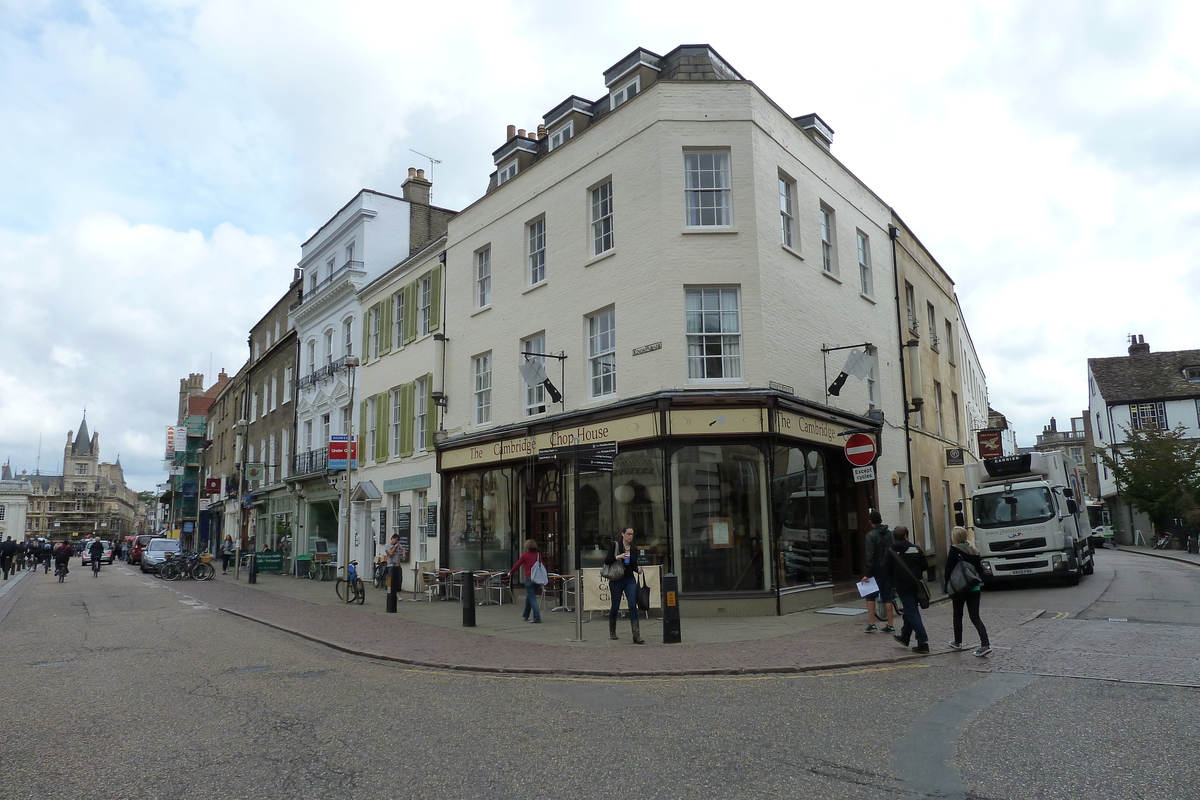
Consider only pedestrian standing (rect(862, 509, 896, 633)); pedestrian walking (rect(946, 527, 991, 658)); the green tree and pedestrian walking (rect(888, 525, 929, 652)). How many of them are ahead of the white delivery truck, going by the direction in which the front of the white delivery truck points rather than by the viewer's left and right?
3

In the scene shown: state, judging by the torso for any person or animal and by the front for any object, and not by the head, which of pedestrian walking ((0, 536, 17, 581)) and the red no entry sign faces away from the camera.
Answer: the pedestrian walking

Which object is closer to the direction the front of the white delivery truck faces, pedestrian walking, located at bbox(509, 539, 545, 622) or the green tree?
the pedestrian walking

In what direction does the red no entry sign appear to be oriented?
toward the camera

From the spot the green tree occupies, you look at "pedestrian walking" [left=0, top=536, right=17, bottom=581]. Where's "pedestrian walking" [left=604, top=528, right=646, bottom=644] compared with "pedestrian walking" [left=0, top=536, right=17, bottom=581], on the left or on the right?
left

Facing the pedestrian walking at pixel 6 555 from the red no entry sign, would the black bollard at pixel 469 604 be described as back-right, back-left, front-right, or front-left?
front-left

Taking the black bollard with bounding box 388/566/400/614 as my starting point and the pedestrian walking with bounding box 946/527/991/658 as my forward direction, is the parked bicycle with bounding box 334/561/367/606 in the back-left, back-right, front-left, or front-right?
back-left

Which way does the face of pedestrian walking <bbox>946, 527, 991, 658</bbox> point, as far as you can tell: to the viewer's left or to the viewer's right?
to the viewer's right

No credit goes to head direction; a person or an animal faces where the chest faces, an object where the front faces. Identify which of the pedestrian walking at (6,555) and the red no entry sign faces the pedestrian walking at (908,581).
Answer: the red no entry sign

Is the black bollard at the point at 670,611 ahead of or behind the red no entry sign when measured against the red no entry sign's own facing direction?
ahead

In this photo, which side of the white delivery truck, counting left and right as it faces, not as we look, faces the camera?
front

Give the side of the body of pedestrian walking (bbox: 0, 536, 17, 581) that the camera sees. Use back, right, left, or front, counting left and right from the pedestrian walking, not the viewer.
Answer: back

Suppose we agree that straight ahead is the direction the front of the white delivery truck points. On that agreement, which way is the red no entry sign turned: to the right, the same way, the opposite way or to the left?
the same way

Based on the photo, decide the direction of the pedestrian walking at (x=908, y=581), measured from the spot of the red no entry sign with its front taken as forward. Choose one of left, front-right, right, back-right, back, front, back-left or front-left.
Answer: front

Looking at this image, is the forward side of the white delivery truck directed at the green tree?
no

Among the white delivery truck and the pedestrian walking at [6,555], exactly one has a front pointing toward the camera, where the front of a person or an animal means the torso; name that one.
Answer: the white delivery truck
